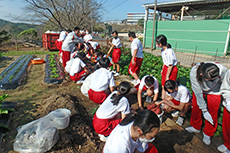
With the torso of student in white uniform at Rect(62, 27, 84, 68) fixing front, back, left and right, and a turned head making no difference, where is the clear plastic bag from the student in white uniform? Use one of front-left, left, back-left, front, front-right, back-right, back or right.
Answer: right

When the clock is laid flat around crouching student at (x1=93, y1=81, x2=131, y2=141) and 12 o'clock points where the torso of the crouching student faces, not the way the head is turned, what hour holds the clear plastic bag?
The clear plastic bag is roughly at 7 o'clock from the crouching student.
